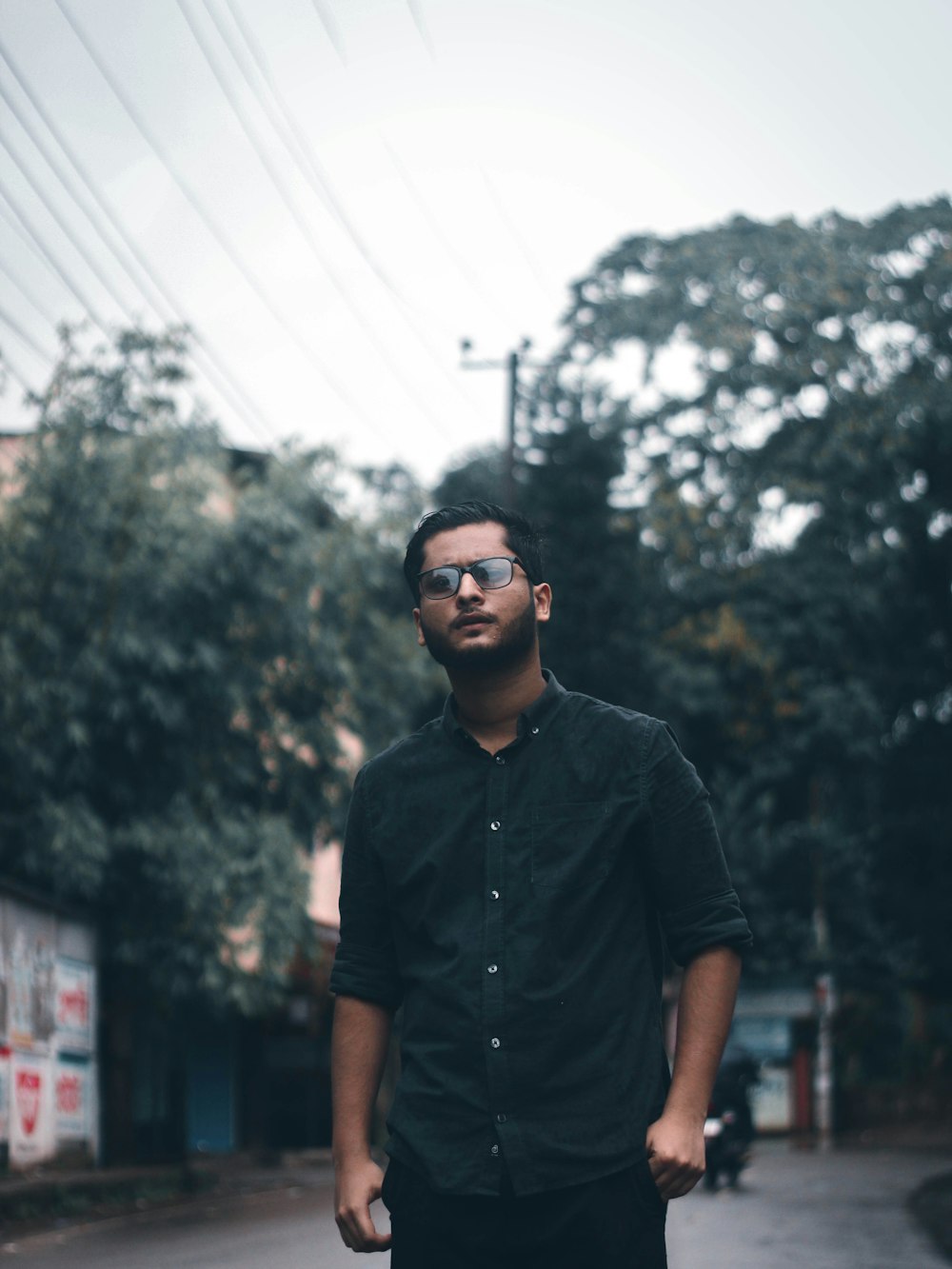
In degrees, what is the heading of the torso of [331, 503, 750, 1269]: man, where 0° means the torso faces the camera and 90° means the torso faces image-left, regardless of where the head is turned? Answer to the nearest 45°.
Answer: approximately 0°

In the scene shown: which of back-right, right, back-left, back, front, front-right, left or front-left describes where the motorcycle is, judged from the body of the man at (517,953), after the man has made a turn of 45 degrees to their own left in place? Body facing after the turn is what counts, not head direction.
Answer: back-left

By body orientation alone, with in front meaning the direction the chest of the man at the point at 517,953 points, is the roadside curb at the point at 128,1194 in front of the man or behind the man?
behind

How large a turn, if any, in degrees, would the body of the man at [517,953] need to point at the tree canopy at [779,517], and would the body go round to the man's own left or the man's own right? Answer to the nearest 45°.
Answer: approximately 180°

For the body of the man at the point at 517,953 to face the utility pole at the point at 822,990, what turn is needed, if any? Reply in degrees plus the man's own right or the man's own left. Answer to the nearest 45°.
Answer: approximately 180°
